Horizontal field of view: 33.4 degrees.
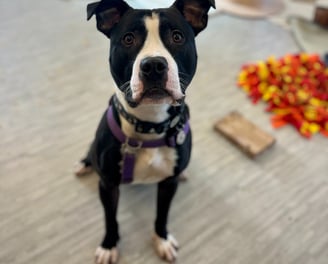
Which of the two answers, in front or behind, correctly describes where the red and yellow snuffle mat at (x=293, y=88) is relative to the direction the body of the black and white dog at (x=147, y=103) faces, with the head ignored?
behind

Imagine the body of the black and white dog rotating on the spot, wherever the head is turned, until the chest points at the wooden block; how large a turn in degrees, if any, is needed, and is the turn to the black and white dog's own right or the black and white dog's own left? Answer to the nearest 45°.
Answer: approximately 135° to the black and white dog's own left

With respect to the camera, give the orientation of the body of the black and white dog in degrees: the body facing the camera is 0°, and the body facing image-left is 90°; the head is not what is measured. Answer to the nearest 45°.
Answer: approximately 0°
